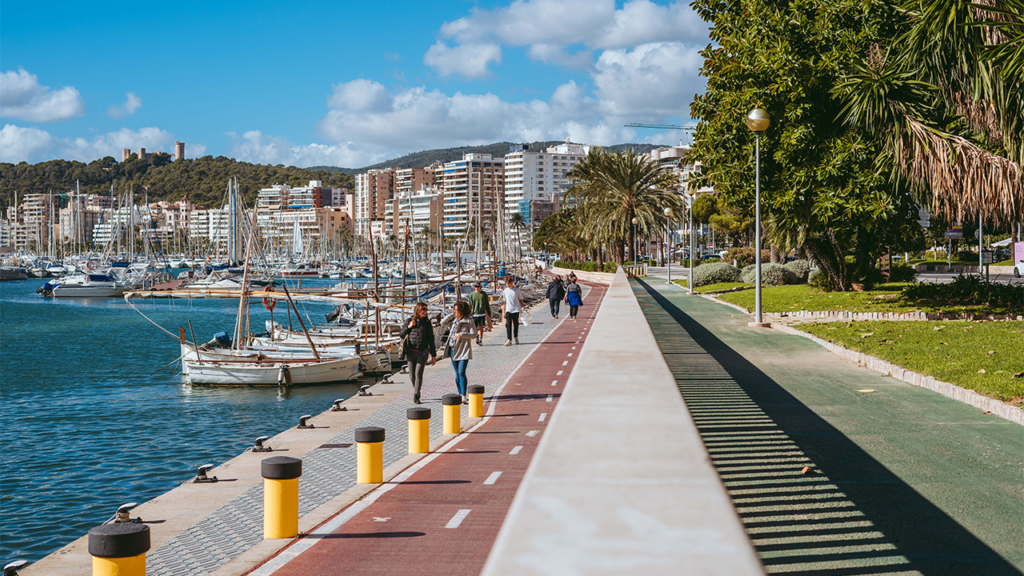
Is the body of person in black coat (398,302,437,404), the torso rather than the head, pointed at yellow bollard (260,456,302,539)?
yes

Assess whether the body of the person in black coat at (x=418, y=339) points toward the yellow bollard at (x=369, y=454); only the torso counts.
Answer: yes

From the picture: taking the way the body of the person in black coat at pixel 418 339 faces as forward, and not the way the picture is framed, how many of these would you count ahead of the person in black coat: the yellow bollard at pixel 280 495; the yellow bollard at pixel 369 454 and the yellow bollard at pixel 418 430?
3

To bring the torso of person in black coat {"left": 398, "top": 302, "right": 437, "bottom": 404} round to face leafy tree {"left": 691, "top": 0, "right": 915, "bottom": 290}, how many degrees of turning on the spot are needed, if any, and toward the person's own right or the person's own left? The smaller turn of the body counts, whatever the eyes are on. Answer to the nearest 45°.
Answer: approximately 135° to the person's own left

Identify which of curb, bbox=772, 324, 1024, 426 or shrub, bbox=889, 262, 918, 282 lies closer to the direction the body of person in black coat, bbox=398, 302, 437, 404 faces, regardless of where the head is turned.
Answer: the curb

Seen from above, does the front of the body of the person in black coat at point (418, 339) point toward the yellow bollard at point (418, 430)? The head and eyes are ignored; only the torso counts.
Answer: yes

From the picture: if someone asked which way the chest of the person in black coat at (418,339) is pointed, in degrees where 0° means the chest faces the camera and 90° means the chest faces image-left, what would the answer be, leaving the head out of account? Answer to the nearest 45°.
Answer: approximately 0°

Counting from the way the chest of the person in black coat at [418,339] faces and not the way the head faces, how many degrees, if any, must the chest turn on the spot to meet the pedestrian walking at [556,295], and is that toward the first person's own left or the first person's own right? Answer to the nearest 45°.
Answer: approximately 180°

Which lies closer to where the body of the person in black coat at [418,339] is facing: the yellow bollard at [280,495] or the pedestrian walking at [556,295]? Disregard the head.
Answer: the yellow bollard

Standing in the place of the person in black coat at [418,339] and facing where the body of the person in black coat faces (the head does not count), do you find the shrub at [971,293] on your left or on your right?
on your left

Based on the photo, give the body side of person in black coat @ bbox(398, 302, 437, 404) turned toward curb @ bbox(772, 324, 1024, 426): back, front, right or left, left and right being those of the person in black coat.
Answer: left

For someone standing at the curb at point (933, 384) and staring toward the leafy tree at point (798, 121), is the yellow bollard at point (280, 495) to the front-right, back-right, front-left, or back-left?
back-left

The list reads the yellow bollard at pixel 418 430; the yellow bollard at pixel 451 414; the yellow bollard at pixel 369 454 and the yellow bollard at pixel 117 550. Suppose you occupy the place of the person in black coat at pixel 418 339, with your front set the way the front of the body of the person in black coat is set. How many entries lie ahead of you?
4
